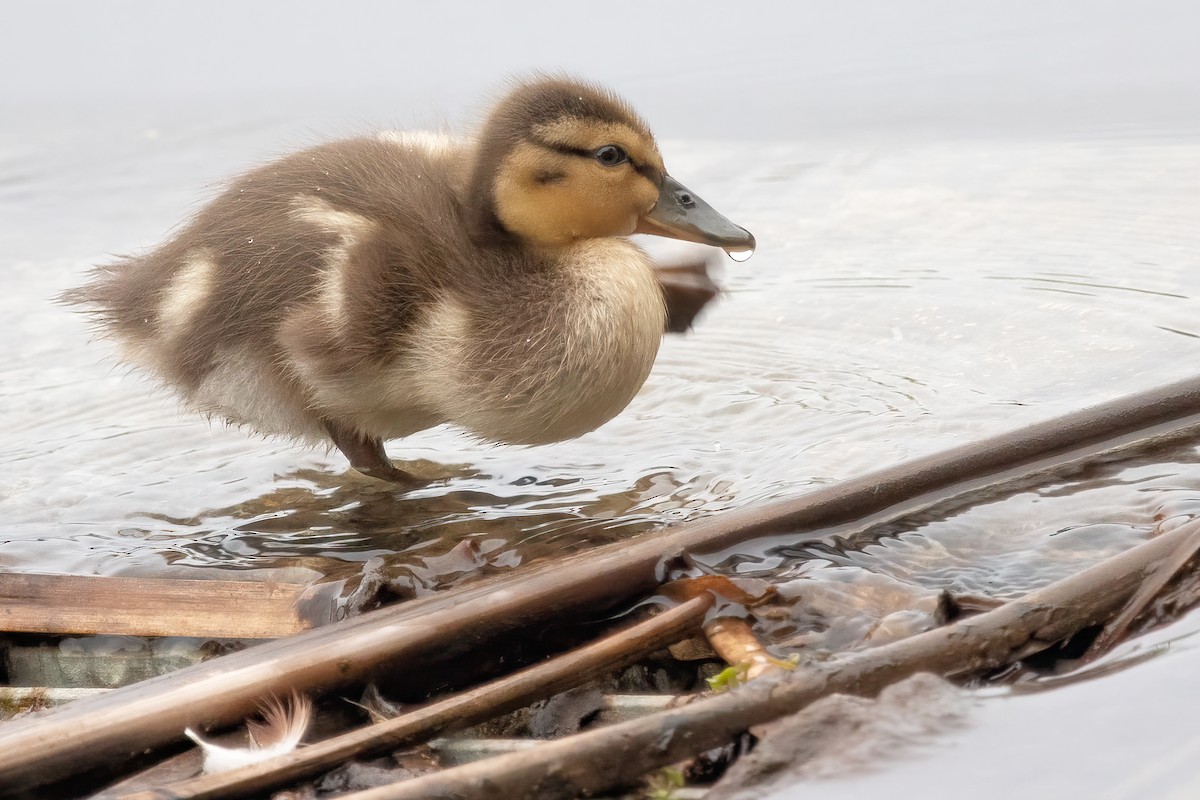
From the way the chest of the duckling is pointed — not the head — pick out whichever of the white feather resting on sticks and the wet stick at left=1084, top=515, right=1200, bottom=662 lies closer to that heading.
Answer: the wet stick

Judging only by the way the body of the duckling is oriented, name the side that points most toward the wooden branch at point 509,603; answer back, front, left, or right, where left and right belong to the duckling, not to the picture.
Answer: right

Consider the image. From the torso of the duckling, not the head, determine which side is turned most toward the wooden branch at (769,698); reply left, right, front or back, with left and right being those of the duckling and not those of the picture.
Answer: right

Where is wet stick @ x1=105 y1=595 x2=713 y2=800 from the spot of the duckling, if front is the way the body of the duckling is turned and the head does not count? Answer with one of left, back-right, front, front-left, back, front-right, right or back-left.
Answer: right

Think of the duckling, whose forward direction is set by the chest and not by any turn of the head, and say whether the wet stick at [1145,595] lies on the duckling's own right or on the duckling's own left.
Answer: on the duckling's own right

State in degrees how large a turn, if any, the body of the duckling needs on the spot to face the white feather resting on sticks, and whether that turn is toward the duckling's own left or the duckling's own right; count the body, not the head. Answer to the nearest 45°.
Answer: approximately 90° to the duckling's own right

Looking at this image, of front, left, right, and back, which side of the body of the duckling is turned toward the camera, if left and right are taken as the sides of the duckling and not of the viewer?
right

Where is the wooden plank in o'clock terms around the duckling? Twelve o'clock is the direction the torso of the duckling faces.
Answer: The wooden plank is roughly at 4 o'clock from the duckling.
